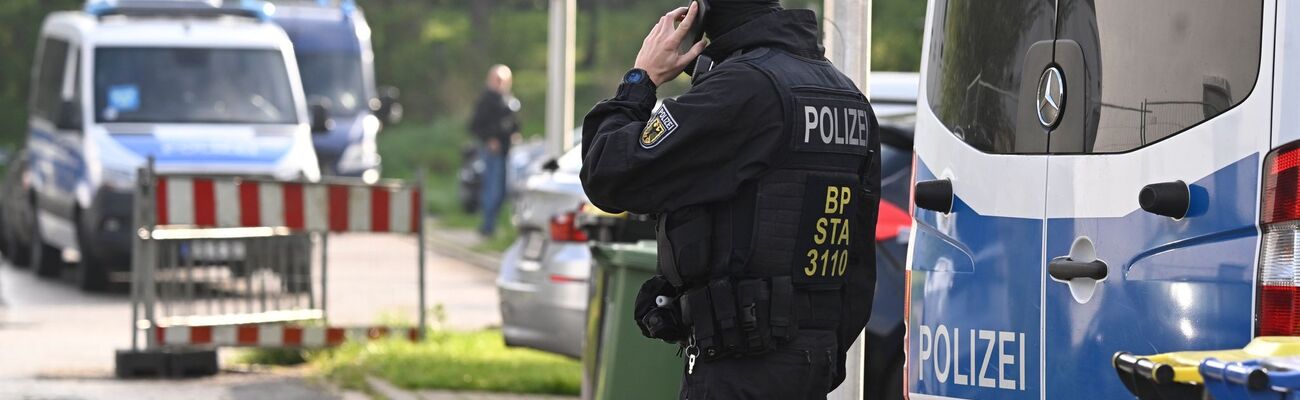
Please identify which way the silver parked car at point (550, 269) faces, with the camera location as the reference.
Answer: facing away from the viewer and to the right of the viewer

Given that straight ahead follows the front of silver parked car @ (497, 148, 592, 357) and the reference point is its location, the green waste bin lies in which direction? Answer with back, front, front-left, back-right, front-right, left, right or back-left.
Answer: back-right

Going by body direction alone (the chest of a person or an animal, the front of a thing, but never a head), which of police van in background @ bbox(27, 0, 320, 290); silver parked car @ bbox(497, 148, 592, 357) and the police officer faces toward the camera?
the police van in background

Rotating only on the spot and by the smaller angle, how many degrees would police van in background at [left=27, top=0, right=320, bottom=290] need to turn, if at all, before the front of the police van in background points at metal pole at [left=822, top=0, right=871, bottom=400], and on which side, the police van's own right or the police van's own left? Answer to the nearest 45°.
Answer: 0° — it already faces it

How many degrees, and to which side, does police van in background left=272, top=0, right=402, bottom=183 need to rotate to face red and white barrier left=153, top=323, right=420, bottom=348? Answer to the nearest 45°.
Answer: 0° — it already faces it

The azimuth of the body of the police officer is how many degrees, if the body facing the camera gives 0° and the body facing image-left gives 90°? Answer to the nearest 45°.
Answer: approximately 135°

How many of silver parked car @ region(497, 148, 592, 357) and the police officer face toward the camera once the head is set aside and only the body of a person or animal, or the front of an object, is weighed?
0

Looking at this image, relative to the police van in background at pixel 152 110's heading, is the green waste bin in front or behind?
in front

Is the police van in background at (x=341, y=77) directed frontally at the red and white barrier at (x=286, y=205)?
yes

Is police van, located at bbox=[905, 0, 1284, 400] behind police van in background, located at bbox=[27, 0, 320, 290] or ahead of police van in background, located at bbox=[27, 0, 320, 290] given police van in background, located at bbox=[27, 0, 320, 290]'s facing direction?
ahead

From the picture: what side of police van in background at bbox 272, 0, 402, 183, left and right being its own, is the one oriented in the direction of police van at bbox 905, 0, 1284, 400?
front

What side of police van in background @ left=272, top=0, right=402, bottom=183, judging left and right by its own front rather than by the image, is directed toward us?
front

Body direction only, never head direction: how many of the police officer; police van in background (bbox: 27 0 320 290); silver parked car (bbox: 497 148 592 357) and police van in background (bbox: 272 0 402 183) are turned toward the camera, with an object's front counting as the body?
2
